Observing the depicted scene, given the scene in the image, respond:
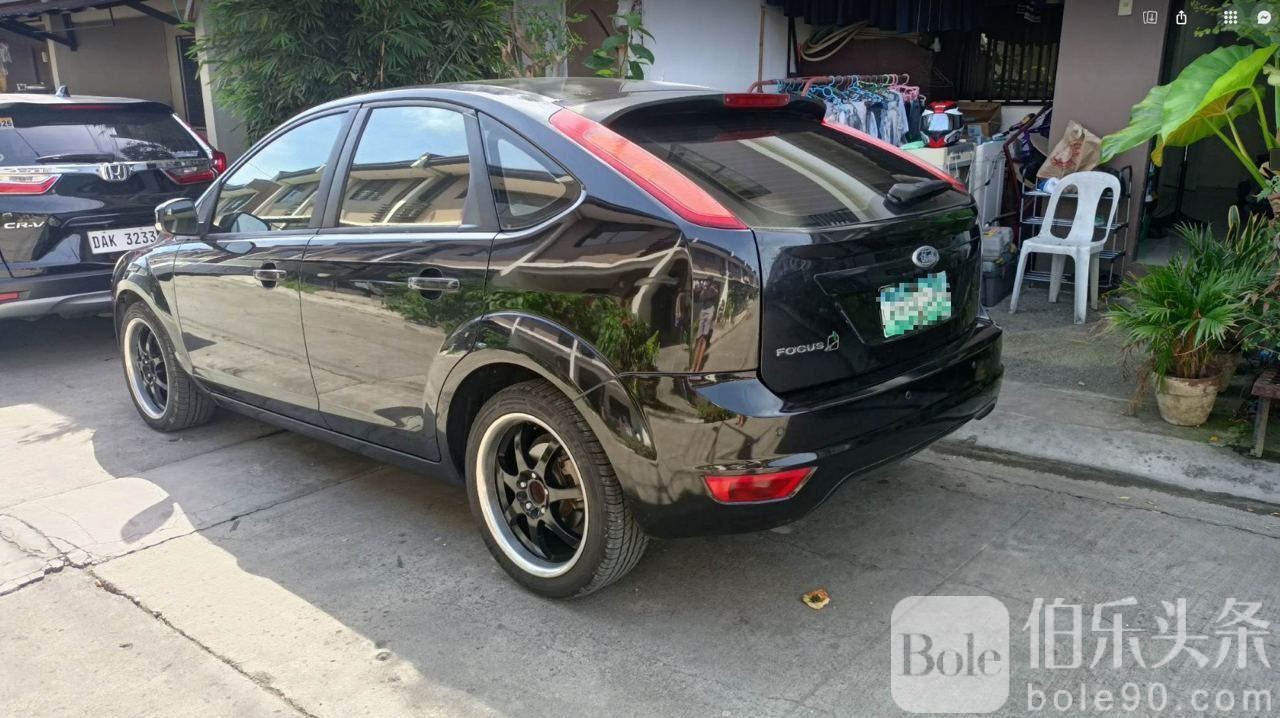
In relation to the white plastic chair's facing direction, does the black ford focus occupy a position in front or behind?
in front

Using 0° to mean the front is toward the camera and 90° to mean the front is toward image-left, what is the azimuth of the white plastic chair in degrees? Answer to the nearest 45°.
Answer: approximately 45°

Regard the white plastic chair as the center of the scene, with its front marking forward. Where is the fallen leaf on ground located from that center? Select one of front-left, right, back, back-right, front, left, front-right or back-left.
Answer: front-left

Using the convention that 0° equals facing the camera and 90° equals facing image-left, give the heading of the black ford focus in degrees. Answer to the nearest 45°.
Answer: approximately 135°

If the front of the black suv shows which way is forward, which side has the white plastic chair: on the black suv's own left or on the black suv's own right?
on the black suv's own right

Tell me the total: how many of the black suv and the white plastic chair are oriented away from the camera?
1

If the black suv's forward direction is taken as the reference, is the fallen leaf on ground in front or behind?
behind

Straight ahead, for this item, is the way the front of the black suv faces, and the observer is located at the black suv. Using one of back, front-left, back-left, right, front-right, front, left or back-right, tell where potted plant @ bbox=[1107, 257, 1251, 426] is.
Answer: back-right

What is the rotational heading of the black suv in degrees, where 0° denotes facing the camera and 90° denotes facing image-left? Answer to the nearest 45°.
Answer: approximately 180°

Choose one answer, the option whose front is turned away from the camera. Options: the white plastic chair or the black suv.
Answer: the black suv
